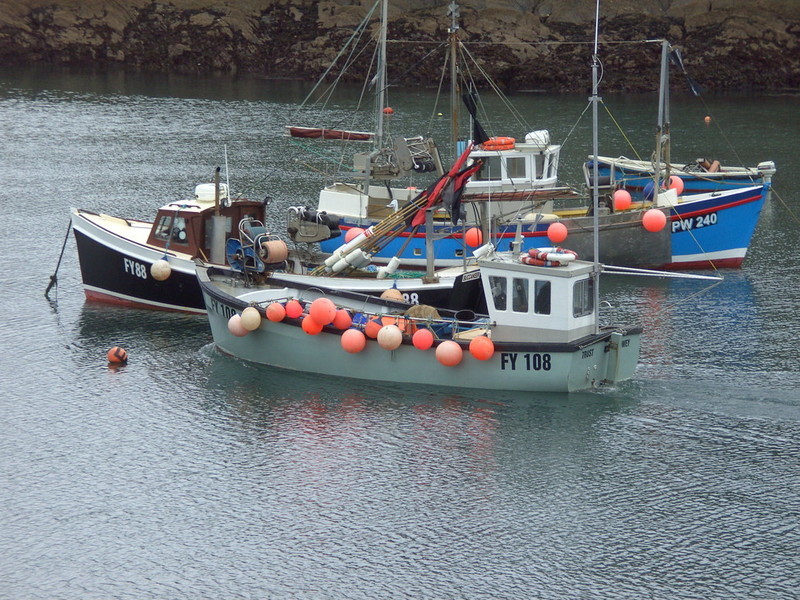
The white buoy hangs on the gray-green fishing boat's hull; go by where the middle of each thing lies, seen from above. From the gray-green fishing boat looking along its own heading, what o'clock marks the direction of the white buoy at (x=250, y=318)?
The white buoy is roughly at 11 o'clock from the gray-green fishing boat.

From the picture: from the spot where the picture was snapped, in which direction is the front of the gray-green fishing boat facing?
facing away from the viewer and to the left of the viewer

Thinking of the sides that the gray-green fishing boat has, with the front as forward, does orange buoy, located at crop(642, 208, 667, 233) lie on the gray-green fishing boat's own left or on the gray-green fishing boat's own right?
on the gray-green fishing boat's own right

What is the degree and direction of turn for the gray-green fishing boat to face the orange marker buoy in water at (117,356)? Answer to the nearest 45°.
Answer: approximately 45° to its left
